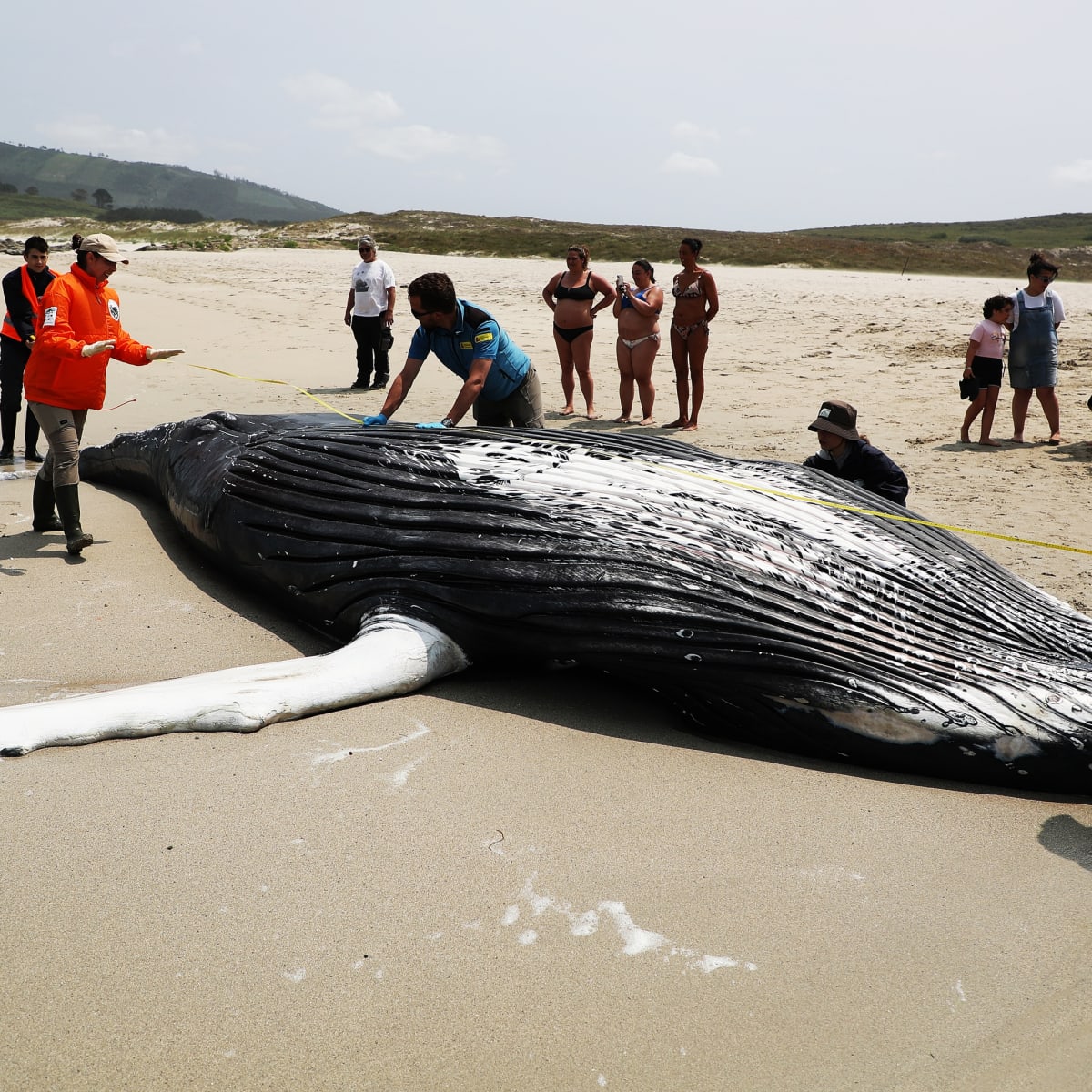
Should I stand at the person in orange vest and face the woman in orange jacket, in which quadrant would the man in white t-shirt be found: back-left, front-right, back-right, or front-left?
back-left

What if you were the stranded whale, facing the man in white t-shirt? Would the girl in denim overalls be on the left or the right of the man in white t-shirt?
right

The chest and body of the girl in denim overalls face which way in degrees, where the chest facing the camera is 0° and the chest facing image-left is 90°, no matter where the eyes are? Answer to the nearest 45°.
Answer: approximately 0°

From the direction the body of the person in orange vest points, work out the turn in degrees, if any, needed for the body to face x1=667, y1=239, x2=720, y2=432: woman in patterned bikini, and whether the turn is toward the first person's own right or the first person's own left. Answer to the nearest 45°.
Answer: approximately 45° to the first person's own left

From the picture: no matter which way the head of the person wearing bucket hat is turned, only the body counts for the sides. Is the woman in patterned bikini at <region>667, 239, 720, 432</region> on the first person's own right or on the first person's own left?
on the first person's own right

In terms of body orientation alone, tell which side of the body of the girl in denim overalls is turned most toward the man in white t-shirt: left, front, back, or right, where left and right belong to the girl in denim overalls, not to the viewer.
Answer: right

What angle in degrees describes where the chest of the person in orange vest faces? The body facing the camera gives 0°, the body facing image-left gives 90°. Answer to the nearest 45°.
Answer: approximately 315°

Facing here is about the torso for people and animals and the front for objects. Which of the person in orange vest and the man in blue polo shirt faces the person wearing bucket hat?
the person in orange vest

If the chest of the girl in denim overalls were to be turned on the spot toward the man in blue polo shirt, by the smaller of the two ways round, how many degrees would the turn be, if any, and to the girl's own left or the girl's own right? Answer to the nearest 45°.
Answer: approximately 45° to the girl's own right

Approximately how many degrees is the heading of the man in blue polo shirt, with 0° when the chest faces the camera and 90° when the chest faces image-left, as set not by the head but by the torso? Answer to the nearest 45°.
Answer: approximately 45°

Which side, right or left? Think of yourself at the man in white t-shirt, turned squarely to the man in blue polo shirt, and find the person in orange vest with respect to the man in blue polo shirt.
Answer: right
